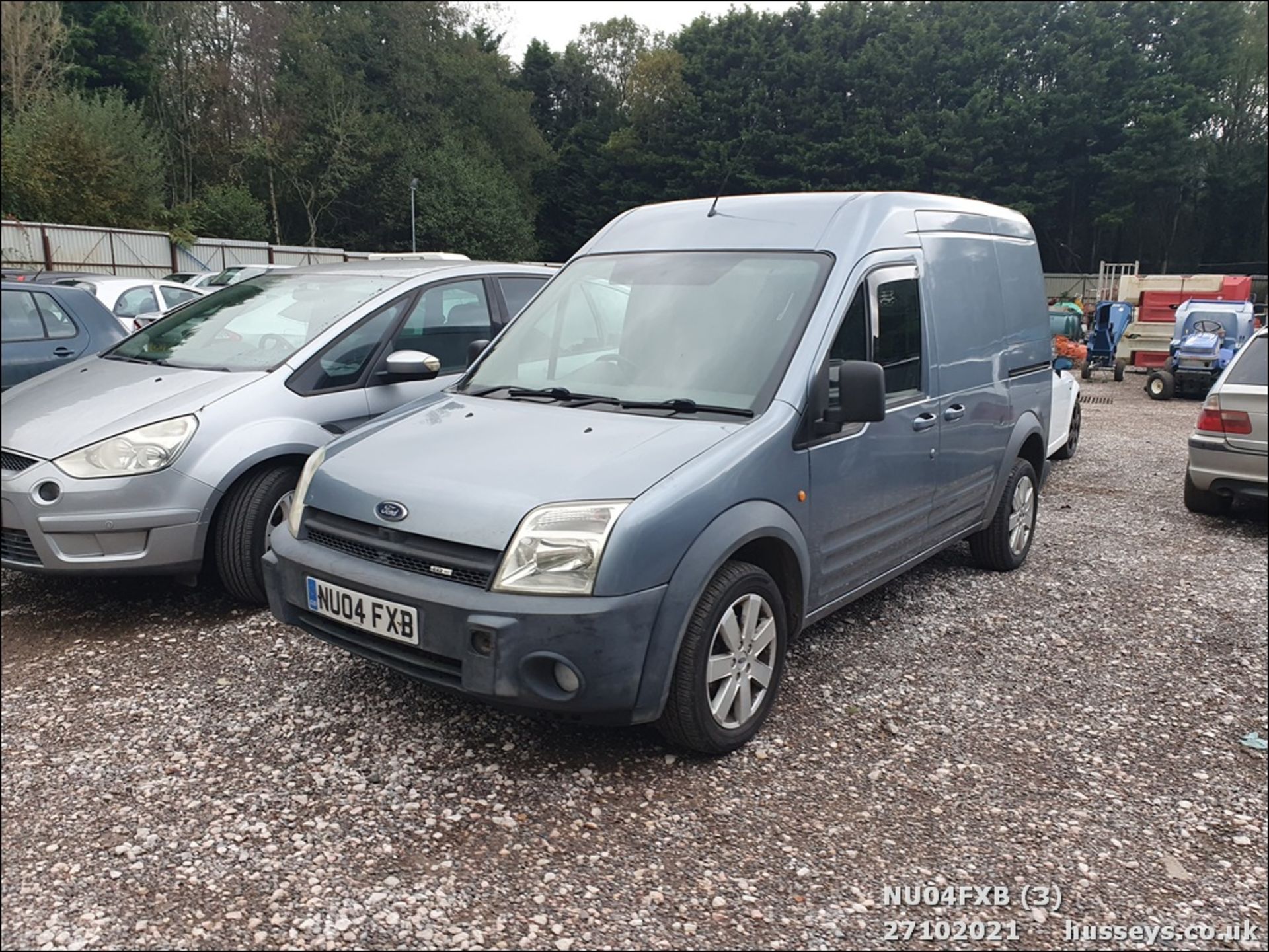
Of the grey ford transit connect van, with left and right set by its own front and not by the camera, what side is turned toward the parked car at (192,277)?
right

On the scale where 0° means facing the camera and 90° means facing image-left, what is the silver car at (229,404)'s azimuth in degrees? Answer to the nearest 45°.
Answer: approximately 45°

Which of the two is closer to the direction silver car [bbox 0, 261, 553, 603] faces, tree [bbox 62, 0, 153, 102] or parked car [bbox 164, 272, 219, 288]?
the tree

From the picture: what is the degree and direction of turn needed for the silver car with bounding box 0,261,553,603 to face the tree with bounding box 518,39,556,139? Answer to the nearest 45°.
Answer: approximately 135° to its right

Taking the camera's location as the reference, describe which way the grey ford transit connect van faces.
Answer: facing the viewer and to the left of the viewer

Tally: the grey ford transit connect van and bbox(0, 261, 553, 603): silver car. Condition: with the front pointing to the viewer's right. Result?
0

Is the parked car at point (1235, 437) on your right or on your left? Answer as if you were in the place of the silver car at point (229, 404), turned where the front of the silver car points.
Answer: on your left
